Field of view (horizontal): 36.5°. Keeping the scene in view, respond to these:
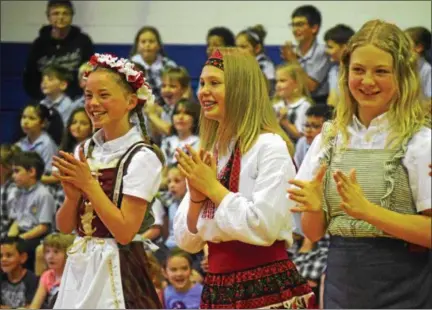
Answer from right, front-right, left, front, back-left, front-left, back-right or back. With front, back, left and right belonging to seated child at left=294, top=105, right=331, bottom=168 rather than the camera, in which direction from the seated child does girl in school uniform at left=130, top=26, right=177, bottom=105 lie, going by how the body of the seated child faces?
right

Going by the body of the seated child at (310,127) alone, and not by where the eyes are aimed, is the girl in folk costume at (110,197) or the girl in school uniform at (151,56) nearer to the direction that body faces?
the girl in folk costume

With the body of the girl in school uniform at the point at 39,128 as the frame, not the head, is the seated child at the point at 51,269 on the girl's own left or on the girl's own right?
on the girl's own left

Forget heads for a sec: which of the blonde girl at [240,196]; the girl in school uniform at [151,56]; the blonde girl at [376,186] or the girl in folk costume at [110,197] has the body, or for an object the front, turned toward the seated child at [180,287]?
the girl in school uniform

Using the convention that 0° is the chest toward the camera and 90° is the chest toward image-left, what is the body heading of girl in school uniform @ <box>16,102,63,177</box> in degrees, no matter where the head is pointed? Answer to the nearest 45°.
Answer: approximately 45°

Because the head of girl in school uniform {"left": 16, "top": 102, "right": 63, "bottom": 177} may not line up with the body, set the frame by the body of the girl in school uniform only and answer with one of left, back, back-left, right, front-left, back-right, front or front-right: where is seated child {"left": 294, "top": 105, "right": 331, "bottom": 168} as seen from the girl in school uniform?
left

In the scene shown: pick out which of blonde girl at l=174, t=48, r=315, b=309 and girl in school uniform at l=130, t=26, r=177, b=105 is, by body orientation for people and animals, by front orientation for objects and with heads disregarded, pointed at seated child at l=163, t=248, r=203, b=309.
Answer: the girl in school uniform

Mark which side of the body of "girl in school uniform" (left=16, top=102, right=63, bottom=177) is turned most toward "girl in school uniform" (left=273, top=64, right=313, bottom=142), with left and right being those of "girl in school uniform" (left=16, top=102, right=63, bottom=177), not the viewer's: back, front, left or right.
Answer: left

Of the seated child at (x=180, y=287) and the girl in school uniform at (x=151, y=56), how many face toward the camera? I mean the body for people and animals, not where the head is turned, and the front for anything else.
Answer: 2

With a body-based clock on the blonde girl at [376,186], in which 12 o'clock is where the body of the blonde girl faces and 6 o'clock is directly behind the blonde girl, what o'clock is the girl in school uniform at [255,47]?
The girl in school uniform is roughly at 4 o'clock from the blonde girl.

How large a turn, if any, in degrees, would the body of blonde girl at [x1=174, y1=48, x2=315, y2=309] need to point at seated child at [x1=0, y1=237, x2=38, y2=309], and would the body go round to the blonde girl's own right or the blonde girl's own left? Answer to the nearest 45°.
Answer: approximately 90° to the blonde girl's own right

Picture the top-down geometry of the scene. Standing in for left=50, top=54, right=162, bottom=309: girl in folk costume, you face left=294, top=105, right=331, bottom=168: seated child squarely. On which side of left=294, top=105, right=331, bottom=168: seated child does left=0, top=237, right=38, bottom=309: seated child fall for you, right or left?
left
